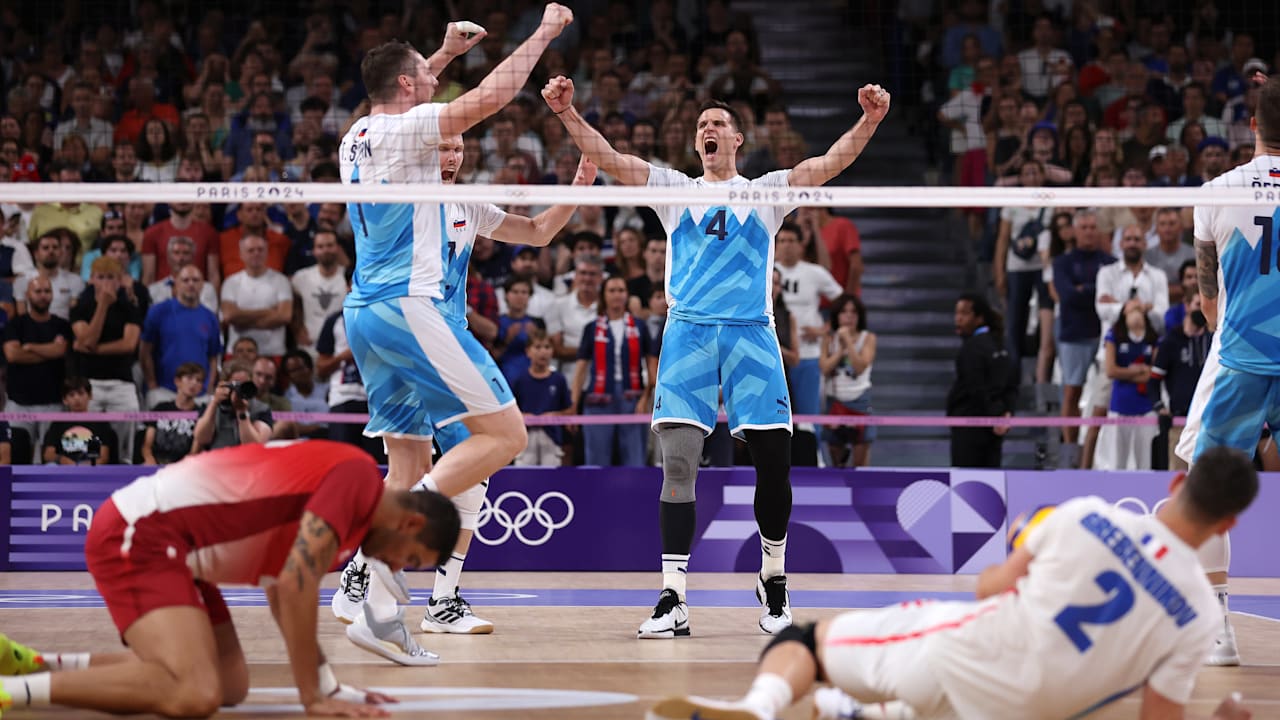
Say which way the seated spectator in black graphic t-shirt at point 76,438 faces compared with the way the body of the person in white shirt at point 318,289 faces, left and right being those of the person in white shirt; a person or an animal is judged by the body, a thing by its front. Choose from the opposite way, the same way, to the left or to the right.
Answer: the same way

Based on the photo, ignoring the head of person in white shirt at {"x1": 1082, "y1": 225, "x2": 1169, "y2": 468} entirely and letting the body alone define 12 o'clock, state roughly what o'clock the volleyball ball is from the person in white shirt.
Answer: The volleyball ball is roughly at 12 o'clock from the person in white shirt.

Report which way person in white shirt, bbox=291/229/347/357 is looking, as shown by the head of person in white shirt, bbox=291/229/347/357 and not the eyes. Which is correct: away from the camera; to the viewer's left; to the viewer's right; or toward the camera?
toward the camera

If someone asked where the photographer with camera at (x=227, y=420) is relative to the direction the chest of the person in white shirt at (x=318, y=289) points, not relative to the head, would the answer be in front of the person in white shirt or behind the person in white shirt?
in front

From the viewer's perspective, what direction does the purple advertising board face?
toward the camera

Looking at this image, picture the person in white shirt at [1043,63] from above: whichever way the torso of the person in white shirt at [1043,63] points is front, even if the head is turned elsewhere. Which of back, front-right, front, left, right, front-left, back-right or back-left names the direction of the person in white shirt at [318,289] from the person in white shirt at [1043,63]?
front-right

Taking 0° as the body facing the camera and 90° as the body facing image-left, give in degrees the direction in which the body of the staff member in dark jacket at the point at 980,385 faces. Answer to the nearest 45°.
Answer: approximately 90°

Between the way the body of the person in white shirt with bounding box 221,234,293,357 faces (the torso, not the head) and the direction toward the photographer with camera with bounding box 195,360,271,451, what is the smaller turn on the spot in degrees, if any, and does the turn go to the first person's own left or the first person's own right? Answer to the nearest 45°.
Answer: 0° — they already face them

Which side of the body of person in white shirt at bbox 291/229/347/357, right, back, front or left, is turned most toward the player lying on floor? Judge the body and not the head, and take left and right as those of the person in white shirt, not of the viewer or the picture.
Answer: front

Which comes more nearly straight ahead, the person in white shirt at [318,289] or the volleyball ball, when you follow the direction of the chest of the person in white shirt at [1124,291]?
the volleyball ball

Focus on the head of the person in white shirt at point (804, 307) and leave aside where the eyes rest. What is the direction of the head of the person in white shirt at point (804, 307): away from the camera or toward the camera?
toward the camera

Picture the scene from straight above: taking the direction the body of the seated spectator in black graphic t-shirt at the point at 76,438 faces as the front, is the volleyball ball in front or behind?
in front

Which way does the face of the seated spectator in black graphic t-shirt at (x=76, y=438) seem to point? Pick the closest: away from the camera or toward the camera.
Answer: toward the camera

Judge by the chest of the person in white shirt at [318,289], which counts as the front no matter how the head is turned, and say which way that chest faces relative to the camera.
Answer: toward the camera

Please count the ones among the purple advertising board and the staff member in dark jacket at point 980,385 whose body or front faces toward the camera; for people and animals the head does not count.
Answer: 1

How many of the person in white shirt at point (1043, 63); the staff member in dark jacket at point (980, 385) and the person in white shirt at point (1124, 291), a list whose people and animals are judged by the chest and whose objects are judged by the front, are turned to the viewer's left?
1

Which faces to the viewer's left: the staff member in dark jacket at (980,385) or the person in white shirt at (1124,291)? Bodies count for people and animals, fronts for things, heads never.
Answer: the staff member in dark jacket

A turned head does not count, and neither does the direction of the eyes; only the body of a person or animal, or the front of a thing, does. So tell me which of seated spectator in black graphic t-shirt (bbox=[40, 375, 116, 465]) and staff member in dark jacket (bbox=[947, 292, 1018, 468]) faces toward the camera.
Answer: the seated spectator in black graphic t-shirt
